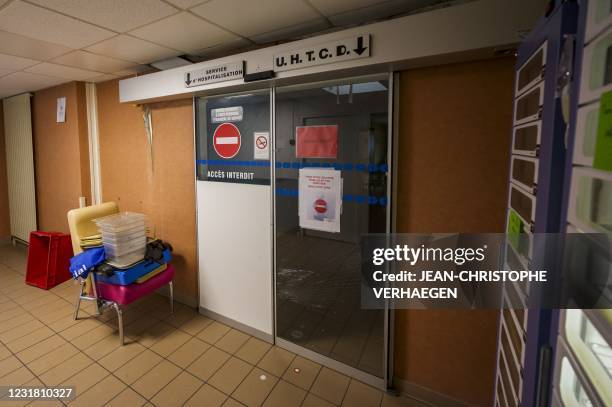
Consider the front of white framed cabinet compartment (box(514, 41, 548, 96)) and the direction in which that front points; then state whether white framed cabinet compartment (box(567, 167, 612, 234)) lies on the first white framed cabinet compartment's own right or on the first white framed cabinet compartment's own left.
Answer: on the first white framed cabinet compartment's own left

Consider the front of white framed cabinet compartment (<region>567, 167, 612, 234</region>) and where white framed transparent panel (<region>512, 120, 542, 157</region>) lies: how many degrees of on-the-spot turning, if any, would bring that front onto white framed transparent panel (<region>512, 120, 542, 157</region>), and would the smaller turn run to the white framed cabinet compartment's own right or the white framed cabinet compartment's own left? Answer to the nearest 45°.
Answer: approximately 135° to the white framed cabinet compartment's own right

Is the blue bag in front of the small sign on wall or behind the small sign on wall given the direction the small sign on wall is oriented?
in front

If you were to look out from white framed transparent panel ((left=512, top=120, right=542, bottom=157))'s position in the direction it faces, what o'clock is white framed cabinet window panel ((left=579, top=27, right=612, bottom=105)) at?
white framed cabinet window panel ((left=579, top=27, right=612, bottom=105)) is roughly at 10 o'clock from white framed transparent panel ((left=512, top=120, right=542, bottom=157)).

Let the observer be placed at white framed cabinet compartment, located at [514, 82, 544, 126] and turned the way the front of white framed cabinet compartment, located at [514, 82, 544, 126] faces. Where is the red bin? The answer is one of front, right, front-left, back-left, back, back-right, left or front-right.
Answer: front-right

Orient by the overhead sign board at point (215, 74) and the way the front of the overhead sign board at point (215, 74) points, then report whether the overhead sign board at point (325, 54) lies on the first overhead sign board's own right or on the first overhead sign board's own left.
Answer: on the first overhead sign board's own left

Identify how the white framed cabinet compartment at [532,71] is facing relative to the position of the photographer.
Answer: facing the viewer and to the left of the viewer

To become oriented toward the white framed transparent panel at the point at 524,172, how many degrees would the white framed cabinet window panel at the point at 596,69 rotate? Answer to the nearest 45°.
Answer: approximately 135° to its right

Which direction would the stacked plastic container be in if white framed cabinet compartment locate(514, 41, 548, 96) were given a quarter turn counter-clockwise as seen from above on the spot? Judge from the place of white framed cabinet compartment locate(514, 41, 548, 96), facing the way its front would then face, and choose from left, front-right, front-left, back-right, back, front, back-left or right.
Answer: back-right

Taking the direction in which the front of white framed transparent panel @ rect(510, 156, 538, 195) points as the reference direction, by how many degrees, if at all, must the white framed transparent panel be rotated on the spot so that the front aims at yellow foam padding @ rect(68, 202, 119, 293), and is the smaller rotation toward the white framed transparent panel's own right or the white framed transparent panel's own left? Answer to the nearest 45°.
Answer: approximately 45° to the white framed transparent panel's own right

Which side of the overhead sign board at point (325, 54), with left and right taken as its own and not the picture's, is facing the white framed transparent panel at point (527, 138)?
left
